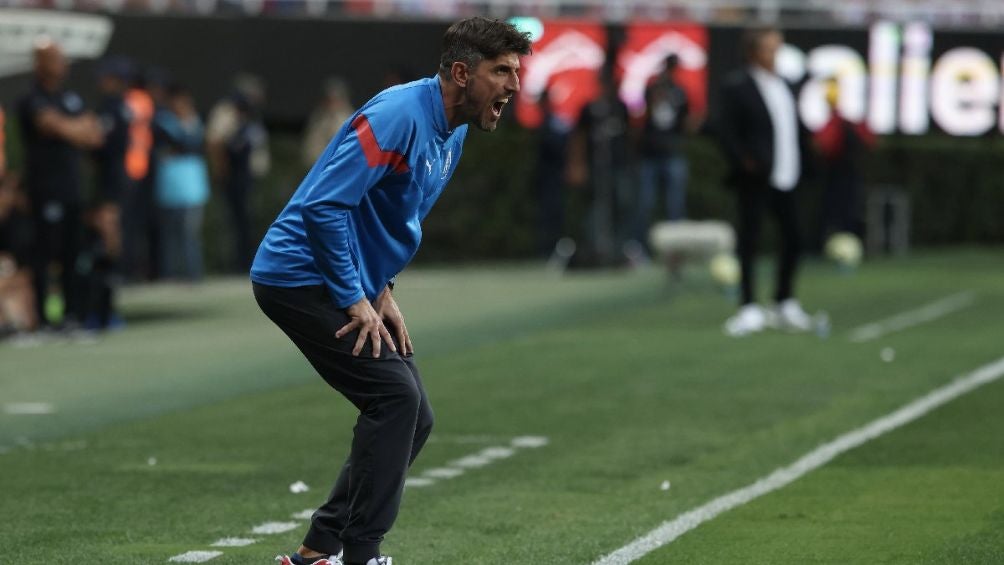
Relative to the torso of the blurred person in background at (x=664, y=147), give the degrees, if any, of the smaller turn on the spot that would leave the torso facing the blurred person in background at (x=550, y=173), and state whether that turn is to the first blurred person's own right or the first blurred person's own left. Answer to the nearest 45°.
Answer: approximately 135° to the first blurred person's own right

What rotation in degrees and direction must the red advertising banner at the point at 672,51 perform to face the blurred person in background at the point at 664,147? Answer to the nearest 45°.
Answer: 0° — it already faces them

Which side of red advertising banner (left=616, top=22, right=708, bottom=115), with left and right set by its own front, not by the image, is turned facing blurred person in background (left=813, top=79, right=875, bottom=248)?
left

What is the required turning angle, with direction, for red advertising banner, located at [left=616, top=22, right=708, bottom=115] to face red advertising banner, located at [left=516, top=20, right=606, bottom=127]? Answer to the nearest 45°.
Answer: approximately 90° to its right

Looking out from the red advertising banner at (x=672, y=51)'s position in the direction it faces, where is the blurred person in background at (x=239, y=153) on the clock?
The blurred person in background is roughly at 2 o'clock from the red advertising banner.

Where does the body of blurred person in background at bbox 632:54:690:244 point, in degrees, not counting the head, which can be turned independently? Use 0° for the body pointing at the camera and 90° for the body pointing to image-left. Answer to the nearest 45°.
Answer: approximately 0°

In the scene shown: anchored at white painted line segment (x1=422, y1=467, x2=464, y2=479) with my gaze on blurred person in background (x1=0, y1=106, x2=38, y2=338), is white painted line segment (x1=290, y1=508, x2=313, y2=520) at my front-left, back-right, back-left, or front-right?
back-left

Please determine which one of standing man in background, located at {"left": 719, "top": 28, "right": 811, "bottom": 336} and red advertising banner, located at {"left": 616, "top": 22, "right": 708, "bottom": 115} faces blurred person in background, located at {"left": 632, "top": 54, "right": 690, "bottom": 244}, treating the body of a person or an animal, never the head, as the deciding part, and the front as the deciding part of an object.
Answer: the red advertising banner

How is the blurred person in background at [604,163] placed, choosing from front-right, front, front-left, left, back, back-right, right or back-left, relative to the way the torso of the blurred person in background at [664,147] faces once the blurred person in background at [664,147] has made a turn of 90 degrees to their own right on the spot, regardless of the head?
front

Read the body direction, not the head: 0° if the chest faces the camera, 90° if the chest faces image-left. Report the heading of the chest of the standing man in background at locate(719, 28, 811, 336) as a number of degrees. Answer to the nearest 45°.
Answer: approximately 315°
